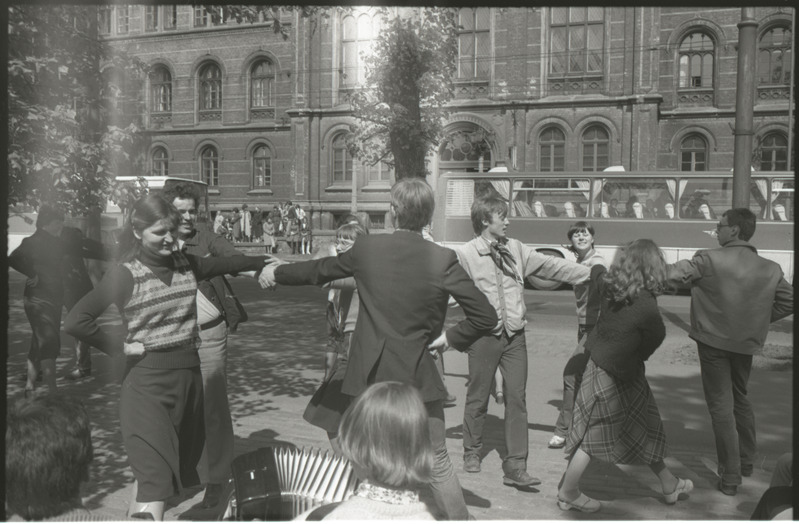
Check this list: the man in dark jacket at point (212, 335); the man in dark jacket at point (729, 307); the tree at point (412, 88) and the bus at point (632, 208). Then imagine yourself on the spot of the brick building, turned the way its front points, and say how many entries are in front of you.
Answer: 4

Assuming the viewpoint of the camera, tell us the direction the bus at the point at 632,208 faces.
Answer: facing to the left of the viewer

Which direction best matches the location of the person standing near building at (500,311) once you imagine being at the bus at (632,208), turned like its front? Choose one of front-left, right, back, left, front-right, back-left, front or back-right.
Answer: left

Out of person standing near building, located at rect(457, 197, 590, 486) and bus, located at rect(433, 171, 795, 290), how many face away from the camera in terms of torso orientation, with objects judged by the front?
0

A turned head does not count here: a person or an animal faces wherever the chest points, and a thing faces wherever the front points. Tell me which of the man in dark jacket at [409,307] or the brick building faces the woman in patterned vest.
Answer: the brick building

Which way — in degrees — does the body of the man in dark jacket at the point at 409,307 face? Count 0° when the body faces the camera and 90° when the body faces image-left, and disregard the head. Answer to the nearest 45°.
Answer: approximately 180°

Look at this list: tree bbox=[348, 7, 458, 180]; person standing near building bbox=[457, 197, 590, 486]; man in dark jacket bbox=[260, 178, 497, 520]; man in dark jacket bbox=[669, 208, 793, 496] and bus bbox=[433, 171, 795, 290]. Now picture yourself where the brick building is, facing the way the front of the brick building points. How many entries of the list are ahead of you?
5

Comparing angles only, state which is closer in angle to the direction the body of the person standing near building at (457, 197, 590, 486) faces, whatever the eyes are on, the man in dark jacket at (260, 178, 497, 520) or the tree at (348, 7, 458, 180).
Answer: the man in dark jacket

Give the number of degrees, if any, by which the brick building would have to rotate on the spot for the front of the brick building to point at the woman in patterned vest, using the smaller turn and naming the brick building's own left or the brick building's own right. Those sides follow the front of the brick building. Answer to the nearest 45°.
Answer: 0° — it already faces them

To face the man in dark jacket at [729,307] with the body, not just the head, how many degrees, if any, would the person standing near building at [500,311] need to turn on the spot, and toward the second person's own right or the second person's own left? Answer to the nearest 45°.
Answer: approximately 45° to the second person's own left

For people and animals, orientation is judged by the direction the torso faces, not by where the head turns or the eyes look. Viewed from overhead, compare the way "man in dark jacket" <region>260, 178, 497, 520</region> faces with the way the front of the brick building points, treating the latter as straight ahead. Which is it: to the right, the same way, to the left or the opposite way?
the opposite way

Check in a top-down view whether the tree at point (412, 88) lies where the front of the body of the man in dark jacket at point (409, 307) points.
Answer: yes

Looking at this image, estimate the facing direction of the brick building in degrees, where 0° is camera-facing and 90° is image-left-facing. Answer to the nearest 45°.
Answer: approximately 0°
